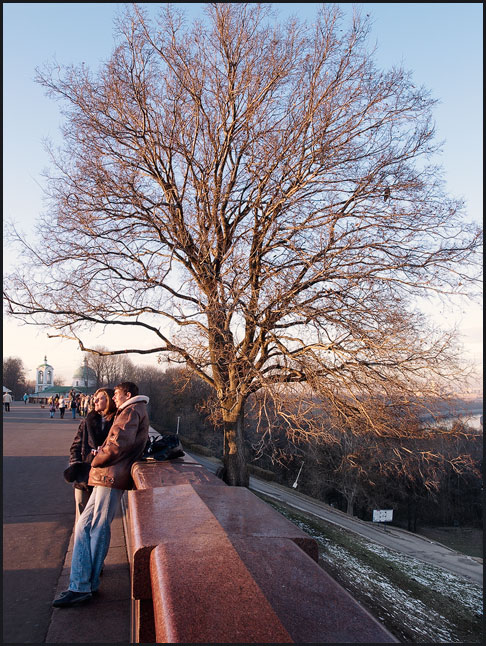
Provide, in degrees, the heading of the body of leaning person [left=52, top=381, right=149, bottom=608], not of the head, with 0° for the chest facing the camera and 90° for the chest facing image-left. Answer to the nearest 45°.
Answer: approximately 90°

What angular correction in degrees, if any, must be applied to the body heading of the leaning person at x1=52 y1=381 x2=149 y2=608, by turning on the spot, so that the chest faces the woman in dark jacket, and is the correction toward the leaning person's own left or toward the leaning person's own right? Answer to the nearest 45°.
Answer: approximately 90° to the leaning person's own right

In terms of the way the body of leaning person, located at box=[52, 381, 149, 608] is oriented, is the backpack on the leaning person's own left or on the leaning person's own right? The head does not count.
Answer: on the leaning person's own right
